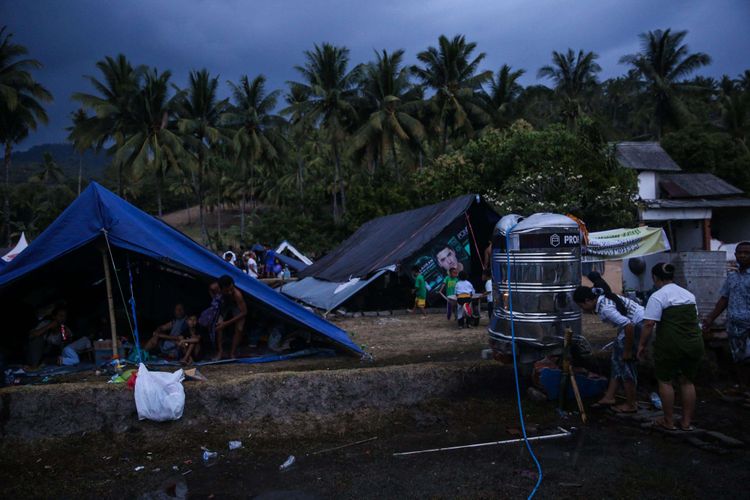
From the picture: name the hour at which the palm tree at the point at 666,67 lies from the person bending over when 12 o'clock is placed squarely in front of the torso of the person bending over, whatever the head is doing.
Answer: The palm tree is roughly at 3 o'clock from the person bending over.

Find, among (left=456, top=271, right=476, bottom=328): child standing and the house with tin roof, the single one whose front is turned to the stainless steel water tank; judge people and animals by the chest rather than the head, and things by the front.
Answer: the house with tin roof

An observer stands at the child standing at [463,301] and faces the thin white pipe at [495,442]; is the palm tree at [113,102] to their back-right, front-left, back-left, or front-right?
back-right

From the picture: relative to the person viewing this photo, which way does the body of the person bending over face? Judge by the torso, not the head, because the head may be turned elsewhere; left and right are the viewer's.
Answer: facing to the left of the viewer

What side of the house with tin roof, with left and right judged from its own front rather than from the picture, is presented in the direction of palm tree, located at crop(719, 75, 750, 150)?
back

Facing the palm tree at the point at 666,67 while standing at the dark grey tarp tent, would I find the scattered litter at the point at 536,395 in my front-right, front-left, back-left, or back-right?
back-right
